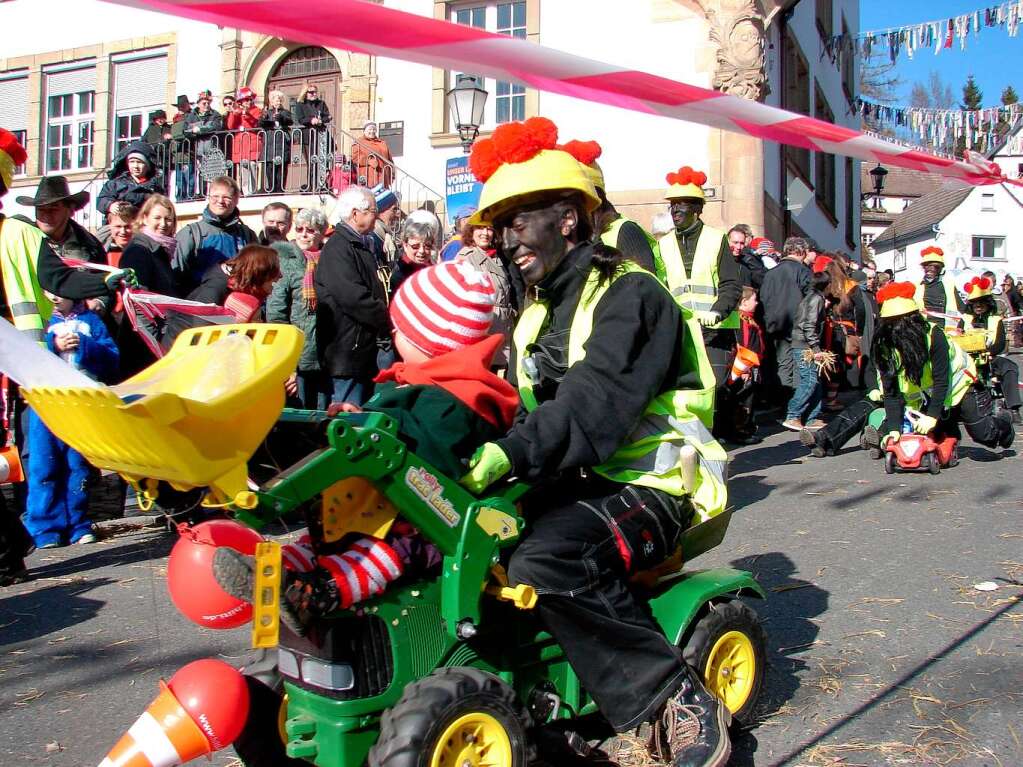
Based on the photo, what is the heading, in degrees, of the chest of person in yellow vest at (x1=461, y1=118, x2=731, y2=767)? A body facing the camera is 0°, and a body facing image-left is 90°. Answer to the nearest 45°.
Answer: approximately 45°

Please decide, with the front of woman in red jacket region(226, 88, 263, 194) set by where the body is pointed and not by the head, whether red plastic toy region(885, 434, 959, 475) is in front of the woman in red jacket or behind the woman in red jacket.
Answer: in front

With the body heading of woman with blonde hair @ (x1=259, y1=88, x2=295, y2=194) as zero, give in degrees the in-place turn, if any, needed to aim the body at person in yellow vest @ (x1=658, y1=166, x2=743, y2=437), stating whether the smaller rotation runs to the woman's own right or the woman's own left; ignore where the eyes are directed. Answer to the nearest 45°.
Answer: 0° — they already face them

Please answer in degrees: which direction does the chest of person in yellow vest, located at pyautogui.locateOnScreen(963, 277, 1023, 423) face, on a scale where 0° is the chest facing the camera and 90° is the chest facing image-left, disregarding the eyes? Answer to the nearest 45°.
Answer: approximately 45°

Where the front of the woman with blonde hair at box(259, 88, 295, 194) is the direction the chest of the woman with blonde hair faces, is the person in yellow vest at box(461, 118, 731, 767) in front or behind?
in front
